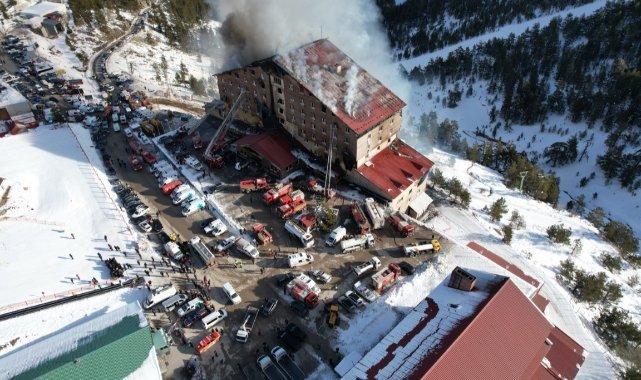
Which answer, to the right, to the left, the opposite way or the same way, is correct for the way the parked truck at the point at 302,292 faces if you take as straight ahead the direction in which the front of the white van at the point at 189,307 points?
to the left
